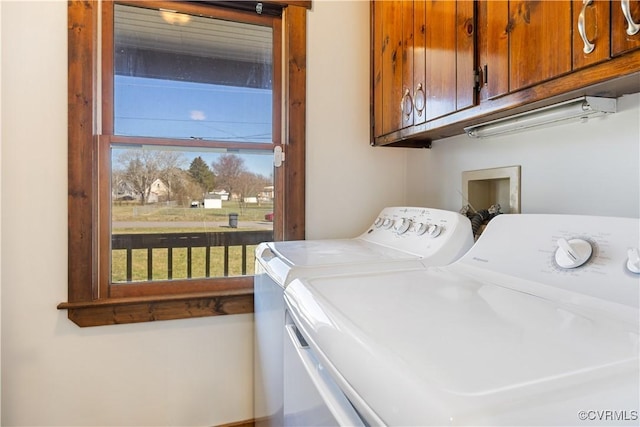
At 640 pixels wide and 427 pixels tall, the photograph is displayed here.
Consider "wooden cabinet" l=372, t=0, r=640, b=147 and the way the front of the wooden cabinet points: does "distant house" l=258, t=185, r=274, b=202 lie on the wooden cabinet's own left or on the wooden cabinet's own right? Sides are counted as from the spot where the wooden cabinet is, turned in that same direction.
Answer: on the wooden cabinet's own right

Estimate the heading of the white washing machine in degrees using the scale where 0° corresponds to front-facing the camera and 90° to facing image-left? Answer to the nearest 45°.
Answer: approximately 45°

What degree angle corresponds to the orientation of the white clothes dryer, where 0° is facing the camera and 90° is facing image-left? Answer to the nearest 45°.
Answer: approximately 45°

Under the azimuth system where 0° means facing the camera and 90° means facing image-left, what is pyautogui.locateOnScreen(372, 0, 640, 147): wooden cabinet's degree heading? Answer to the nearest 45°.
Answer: approximately 45°
